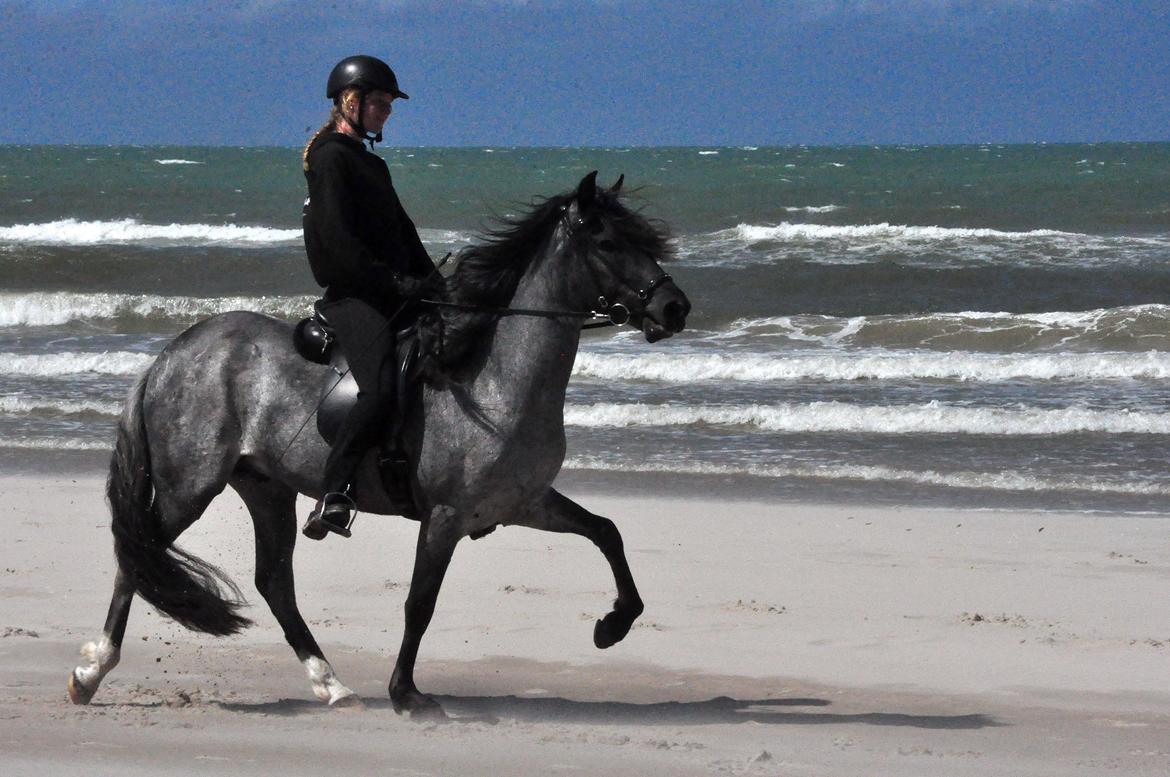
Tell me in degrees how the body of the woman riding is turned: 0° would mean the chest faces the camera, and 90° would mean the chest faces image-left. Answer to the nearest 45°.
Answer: approximately 270°

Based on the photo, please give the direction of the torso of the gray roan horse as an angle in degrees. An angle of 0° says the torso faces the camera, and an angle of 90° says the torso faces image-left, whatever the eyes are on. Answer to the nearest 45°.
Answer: approximately 270°
